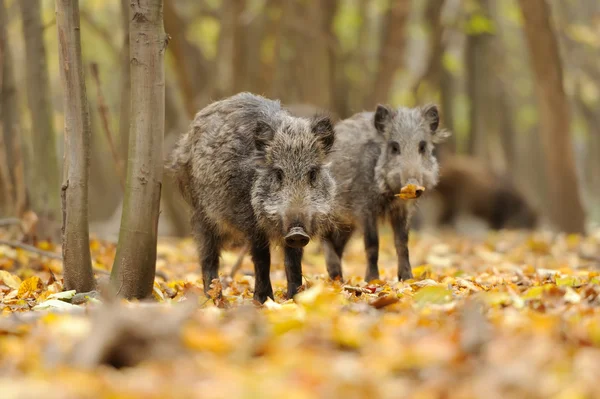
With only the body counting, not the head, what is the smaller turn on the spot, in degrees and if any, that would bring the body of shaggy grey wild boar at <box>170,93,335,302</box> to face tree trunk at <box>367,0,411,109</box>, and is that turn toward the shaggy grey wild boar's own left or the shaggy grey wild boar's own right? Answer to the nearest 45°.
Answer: approximately 135° to the shaggy grey wild boar's own left

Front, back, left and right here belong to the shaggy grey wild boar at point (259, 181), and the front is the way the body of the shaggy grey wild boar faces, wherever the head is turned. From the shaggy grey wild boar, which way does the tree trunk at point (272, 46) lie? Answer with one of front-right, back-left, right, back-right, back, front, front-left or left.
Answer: back-left

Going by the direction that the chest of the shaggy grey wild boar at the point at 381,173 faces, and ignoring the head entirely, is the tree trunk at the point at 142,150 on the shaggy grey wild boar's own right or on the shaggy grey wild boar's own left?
on the shaggy grey wild boar's own right

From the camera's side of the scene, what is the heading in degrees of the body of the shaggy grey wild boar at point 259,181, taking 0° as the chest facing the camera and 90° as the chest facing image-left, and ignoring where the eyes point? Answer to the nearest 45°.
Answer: approximately 315°

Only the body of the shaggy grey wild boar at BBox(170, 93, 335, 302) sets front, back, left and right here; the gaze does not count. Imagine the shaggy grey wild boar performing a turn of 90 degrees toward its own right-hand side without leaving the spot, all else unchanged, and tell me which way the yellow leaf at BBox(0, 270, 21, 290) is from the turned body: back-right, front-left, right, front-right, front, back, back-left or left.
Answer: front-right

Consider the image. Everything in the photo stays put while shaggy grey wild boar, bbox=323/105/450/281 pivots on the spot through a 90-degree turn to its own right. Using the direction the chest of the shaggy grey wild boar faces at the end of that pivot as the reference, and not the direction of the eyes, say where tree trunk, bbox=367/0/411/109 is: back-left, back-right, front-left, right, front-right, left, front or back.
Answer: back-right

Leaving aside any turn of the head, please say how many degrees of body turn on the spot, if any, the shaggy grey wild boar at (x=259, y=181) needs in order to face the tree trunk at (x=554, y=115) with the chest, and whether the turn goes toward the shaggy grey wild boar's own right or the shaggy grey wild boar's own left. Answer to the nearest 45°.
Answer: approximately 90° to the shaggy grey wild boar's own left

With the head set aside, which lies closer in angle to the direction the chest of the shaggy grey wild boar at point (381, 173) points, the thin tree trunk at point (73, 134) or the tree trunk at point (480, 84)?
the thin tree trunk
